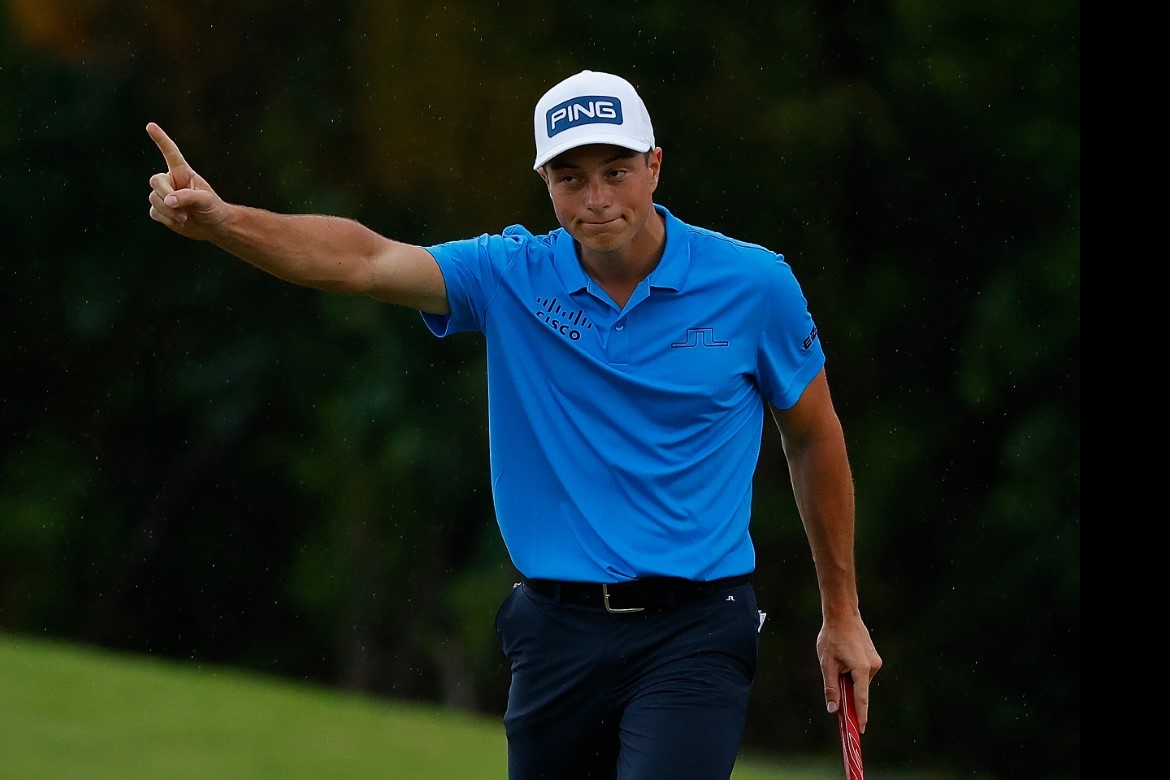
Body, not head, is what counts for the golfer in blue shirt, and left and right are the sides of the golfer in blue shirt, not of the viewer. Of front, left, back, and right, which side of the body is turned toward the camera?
front
